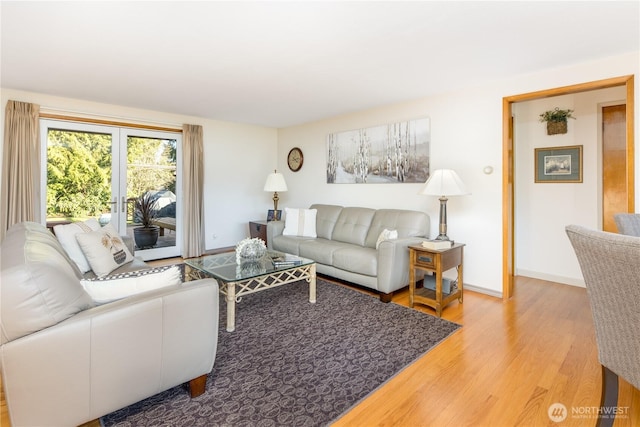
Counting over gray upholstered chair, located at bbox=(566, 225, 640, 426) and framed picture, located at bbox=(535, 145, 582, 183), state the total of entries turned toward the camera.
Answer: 1

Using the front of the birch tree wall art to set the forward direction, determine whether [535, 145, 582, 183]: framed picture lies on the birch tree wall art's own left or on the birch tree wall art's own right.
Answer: on the birch tree wall art's own left

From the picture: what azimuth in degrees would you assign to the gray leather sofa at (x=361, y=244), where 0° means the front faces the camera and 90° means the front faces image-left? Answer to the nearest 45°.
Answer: approximately 45°

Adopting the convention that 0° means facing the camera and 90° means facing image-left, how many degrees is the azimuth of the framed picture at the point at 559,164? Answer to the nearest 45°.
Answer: approximately 0°

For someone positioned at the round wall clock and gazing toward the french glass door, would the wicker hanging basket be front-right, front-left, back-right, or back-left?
back-left

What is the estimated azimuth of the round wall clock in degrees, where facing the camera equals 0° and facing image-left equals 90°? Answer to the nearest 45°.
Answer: approximately 45°

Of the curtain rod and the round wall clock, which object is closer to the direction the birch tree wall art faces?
the curtain rod

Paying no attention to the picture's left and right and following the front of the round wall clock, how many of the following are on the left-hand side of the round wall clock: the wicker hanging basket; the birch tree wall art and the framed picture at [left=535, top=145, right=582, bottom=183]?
3

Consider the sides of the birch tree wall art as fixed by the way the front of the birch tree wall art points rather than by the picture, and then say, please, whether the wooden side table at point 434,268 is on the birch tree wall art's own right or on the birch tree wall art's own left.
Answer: on the birch tree wall art's own left

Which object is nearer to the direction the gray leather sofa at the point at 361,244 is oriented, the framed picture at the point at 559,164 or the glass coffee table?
the glass coffee table
